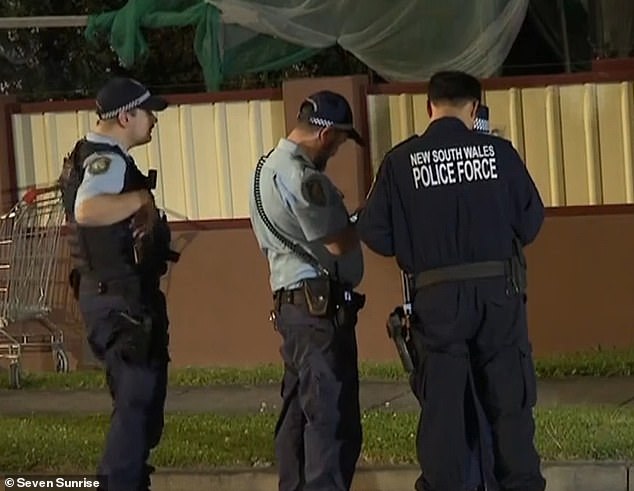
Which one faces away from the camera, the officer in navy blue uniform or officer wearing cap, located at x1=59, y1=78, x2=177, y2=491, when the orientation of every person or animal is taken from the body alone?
the officer in navy blue uniform

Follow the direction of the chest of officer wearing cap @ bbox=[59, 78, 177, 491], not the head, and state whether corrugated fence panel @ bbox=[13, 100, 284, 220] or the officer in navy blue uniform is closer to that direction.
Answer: the officer in navy blue uniform

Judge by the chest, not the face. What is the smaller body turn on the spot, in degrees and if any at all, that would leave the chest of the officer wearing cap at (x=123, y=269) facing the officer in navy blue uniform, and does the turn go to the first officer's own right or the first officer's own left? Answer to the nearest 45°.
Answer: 0° — they already face them

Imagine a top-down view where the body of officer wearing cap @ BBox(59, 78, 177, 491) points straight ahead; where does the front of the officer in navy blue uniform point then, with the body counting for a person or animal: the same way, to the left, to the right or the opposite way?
to the left

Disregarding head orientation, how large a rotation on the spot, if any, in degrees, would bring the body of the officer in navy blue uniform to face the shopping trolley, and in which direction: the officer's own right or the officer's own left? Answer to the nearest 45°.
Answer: approximately 45° to the officer's own left

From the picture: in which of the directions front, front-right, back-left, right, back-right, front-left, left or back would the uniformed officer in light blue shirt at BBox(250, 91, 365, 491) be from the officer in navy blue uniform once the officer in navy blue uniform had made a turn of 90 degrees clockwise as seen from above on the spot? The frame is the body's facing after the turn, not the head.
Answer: back

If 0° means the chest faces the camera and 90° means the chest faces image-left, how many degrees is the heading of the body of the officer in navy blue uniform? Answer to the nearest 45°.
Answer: approximately 180°

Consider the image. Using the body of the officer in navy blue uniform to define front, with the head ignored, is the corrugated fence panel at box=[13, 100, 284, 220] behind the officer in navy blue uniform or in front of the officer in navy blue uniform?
in front

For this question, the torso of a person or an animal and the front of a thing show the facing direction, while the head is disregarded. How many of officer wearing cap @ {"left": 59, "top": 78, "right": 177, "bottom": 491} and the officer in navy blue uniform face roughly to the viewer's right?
1

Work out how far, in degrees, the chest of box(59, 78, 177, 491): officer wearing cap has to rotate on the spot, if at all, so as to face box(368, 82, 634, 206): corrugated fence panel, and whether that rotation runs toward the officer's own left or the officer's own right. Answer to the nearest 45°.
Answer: approximately 45° to the officer's own left

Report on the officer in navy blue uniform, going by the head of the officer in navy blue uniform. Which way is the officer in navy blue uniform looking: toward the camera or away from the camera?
away from the camera

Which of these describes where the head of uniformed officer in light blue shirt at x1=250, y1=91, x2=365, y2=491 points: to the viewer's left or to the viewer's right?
to the viewer's right

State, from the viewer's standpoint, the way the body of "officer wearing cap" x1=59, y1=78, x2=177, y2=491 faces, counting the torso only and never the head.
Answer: to the viewer's right

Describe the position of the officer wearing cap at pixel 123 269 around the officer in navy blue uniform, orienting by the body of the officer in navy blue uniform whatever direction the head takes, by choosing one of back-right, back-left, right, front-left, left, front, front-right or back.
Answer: left

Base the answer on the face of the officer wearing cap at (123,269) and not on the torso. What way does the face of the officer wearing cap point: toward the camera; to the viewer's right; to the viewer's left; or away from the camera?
to the viewer's right

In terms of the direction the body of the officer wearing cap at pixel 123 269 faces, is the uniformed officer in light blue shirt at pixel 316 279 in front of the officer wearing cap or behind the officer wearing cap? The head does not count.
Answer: in front
